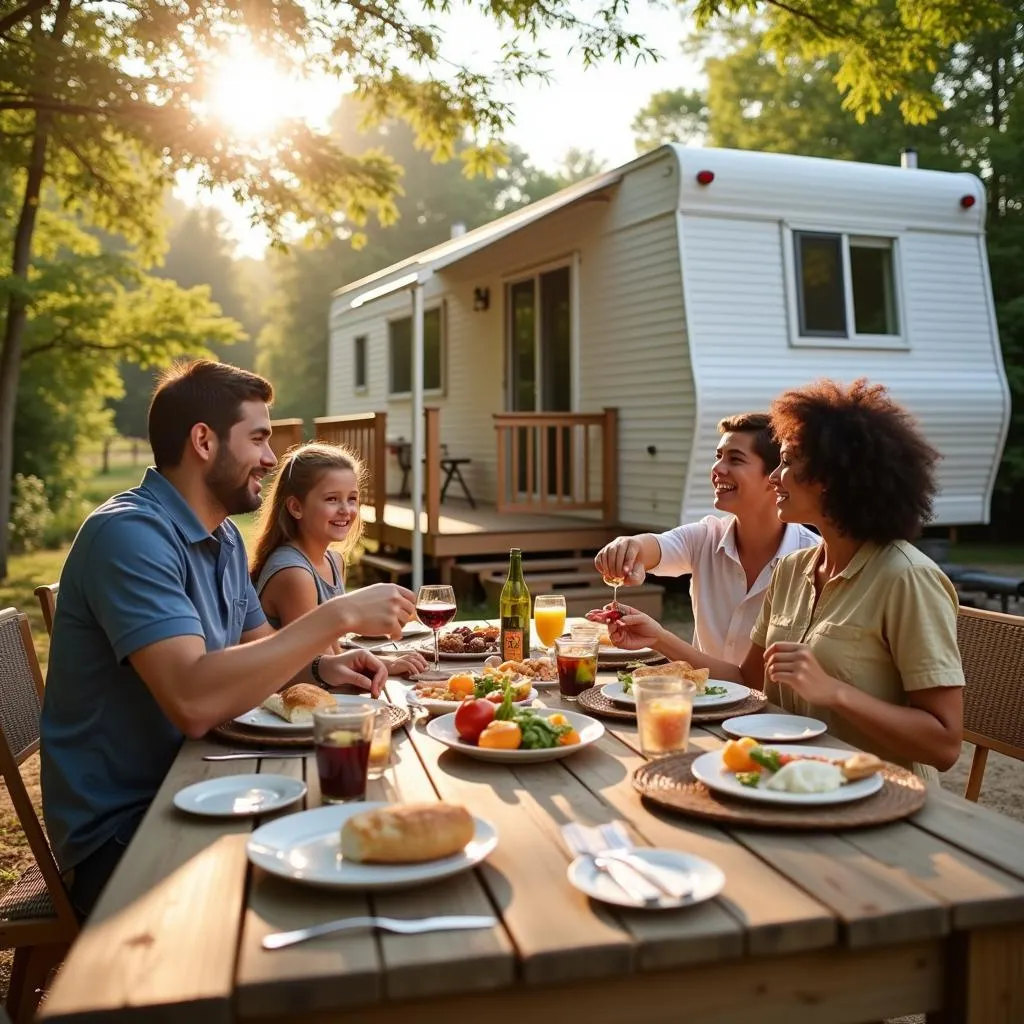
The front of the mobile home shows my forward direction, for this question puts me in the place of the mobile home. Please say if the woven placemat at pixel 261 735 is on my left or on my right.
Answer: on my left

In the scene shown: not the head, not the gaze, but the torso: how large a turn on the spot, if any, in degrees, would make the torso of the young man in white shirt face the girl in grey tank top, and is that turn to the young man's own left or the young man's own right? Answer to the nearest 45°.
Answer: approximately 45° to the young man's own right

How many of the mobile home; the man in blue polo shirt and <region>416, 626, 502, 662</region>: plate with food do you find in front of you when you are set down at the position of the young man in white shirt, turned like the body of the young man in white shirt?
2

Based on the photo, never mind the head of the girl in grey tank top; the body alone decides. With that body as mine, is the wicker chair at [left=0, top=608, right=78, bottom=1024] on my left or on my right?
on my right

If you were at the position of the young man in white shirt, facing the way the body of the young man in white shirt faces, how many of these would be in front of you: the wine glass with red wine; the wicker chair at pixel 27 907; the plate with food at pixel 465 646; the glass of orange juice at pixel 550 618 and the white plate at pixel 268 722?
5

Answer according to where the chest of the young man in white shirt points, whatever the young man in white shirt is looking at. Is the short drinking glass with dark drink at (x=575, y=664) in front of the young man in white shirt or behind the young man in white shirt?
in front

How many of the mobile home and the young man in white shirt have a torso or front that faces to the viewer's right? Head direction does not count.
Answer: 0

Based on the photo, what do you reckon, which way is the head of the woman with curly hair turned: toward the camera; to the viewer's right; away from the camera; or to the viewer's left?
to the viewer's left

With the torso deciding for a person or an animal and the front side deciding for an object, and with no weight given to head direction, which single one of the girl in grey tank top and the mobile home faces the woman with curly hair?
the girl in grey tank top

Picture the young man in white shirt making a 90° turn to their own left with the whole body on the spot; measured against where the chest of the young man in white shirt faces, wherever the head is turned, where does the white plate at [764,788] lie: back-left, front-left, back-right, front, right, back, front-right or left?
front-right

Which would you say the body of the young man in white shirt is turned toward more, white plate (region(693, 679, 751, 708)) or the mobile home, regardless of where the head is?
the white plate

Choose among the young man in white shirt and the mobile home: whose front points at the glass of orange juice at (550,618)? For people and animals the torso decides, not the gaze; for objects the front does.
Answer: the young man in white shirt

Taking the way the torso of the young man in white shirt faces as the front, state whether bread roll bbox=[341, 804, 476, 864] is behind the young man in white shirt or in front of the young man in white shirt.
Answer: in front
